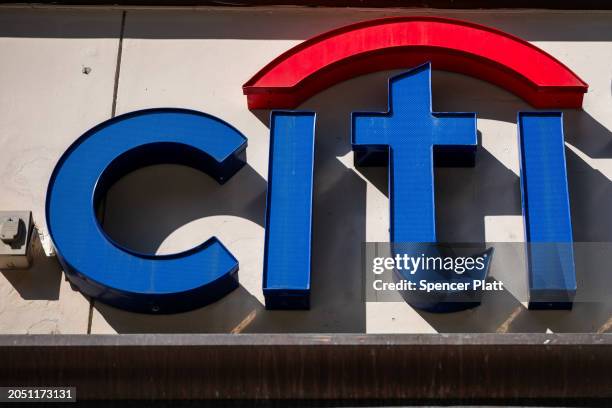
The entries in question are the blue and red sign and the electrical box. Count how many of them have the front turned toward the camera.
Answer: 2

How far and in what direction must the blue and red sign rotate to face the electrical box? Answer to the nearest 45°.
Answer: approximately 90° to its right

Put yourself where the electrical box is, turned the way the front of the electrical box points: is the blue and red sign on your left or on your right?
on your left

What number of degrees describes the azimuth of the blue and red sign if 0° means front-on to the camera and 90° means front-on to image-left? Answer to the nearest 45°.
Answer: approximately 0°
